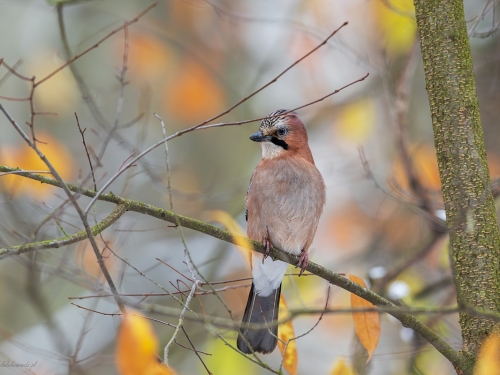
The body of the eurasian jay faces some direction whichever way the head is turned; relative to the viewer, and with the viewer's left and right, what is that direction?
facing the viewer

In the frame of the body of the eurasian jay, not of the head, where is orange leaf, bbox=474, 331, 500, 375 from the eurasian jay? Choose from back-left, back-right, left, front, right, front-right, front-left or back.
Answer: front-left

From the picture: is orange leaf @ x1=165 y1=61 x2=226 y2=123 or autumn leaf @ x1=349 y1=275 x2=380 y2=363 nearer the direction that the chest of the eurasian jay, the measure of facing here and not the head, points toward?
the autumn leaf

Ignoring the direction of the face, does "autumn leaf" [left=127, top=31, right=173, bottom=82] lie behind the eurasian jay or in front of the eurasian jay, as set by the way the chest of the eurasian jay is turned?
behind
